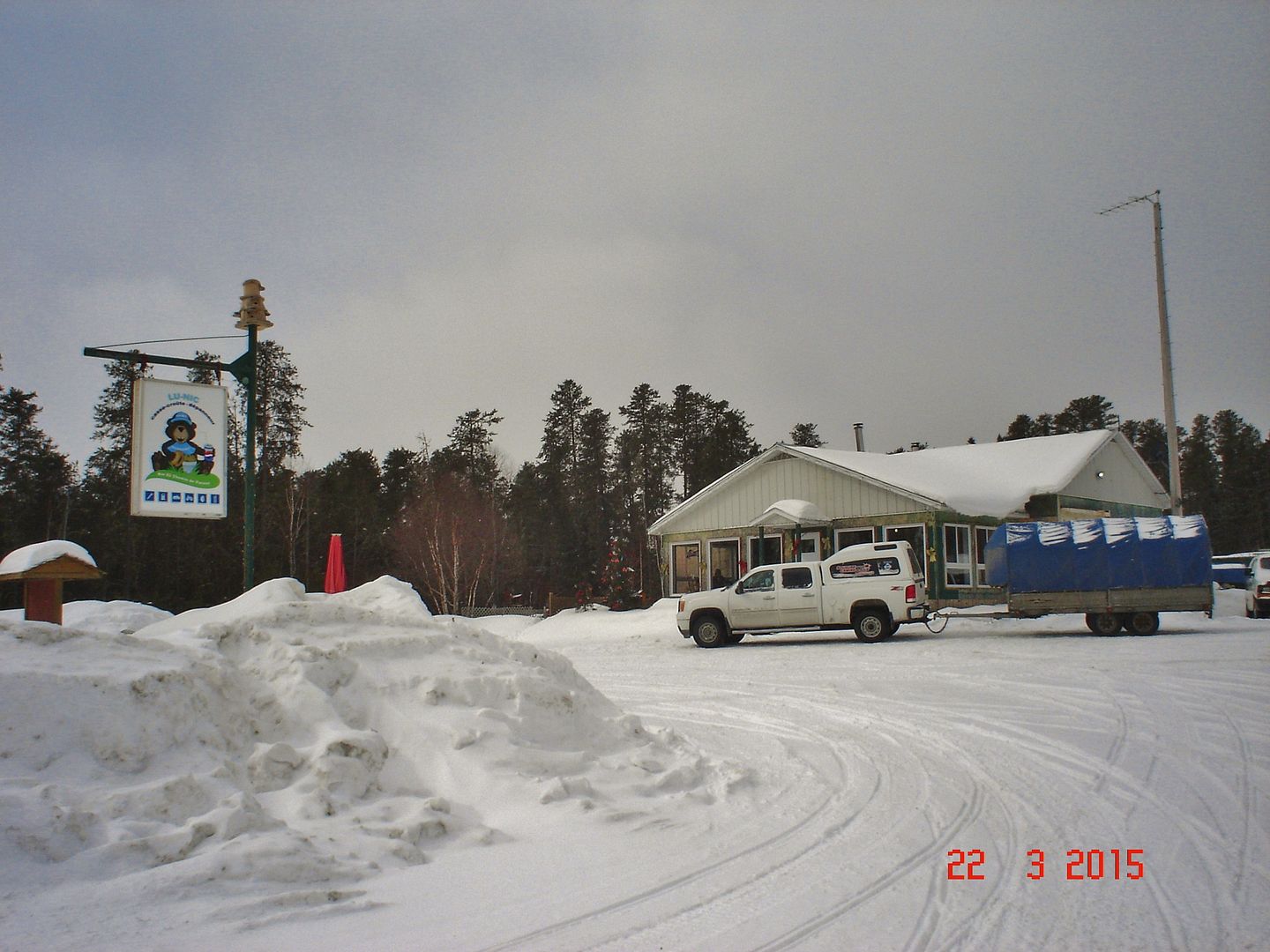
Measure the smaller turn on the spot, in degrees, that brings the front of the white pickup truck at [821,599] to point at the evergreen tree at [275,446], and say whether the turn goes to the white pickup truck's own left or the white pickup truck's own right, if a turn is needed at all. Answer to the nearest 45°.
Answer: approximately 45° to the white pickup truck's own right

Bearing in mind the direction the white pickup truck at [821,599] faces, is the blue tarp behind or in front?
behind

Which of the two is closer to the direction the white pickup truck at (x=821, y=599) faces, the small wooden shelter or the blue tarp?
the small wooden shelter

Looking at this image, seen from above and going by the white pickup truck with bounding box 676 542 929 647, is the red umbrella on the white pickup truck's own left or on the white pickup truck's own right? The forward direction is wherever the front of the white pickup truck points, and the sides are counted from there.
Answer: on the white pickup truck's own left

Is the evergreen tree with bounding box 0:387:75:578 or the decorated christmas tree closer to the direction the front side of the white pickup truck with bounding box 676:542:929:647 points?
the evergreen tree

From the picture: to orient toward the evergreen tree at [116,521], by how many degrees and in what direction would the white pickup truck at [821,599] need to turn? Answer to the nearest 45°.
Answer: approximately 45° to its right

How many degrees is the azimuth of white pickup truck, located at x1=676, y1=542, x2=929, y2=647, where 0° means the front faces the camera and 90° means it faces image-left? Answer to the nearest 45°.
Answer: approximately 90°

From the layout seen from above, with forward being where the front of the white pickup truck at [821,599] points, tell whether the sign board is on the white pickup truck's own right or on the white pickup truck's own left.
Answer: on the white pickup truck's own left

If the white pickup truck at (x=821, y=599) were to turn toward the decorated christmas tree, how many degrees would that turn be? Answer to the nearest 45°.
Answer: approximately 45° to its right

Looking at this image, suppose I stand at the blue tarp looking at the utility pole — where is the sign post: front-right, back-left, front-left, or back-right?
back-left
